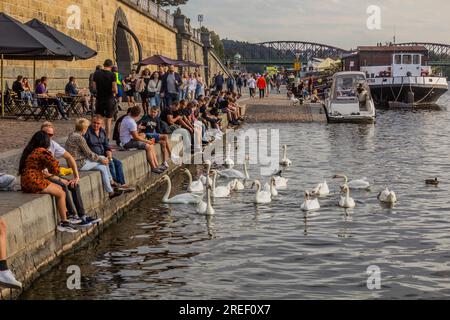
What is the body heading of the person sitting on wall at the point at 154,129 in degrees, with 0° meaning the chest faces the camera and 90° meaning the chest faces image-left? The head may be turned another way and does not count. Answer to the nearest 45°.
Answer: approximately 315°

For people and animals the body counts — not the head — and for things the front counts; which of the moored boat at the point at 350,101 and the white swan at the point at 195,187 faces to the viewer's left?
the white swan

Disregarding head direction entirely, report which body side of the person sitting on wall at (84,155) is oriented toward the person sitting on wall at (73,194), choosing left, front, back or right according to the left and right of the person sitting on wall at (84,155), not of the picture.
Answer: right

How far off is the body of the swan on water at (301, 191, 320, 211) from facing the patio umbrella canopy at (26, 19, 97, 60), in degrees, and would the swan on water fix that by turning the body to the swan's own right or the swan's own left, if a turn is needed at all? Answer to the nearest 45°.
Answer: approximately 45° to the swan's own right

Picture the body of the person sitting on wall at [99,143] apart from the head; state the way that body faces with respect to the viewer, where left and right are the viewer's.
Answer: facing the viewer and to the right of the viewer

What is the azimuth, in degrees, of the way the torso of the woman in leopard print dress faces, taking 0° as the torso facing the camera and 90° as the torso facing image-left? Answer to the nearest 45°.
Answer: approximately 270°

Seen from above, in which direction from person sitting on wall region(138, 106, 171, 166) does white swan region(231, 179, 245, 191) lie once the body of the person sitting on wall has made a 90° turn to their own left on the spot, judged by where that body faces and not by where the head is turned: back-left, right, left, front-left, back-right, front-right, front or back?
right

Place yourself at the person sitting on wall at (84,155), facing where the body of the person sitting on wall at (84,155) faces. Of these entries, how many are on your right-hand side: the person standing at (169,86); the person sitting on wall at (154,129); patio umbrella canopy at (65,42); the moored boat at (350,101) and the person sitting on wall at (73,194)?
1

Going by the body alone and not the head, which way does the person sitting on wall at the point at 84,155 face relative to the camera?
to the viewer's right

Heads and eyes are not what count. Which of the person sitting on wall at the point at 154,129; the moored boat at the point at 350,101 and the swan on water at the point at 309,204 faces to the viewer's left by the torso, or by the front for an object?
the swan on water

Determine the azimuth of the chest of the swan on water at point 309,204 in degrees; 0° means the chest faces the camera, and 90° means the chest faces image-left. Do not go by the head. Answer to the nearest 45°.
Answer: approximately 90°
